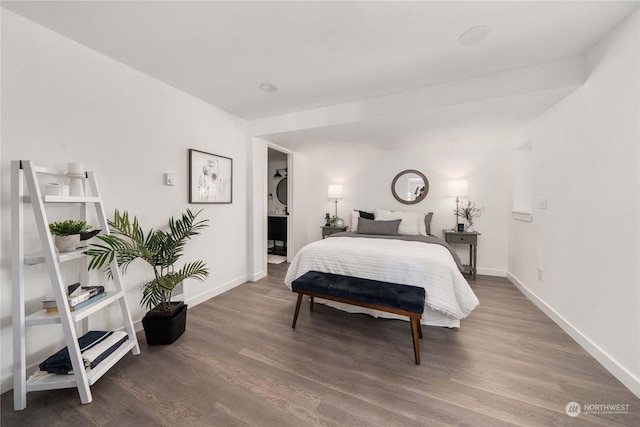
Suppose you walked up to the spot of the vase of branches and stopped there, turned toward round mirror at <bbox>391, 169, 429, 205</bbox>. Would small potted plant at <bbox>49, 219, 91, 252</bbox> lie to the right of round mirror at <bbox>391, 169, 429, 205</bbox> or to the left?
left

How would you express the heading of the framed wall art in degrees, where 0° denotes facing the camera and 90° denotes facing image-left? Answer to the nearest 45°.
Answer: approximately 315°

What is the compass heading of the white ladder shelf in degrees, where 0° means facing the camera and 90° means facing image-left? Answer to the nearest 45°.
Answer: approximately 315°

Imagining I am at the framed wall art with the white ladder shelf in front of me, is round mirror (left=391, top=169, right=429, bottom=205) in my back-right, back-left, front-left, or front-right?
back-left

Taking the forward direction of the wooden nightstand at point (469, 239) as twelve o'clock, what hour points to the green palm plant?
The green palm plant is roughly at 1 o'clock from the wooden nightstand.

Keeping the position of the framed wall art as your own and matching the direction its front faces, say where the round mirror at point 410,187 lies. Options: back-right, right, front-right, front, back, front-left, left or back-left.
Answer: front-left

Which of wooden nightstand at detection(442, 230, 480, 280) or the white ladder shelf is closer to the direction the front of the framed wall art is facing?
the wooden nightstand

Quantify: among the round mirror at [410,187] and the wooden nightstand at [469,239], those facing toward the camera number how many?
2

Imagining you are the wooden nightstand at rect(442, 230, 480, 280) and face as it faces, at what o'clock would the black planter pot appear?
The black planter pot is roughly at 1 o'clock from the wooden nightstand.

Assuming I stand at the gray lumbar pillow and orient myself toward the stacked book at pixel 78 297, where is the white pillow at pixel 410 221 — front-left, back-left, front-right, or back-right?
back-left

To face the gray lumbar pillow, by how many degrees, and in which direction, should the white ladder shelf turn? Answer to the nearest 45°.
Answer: approximately 45° to its left

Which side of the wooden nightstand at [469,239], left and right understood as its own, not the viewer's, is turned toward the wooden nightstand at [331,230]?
right
